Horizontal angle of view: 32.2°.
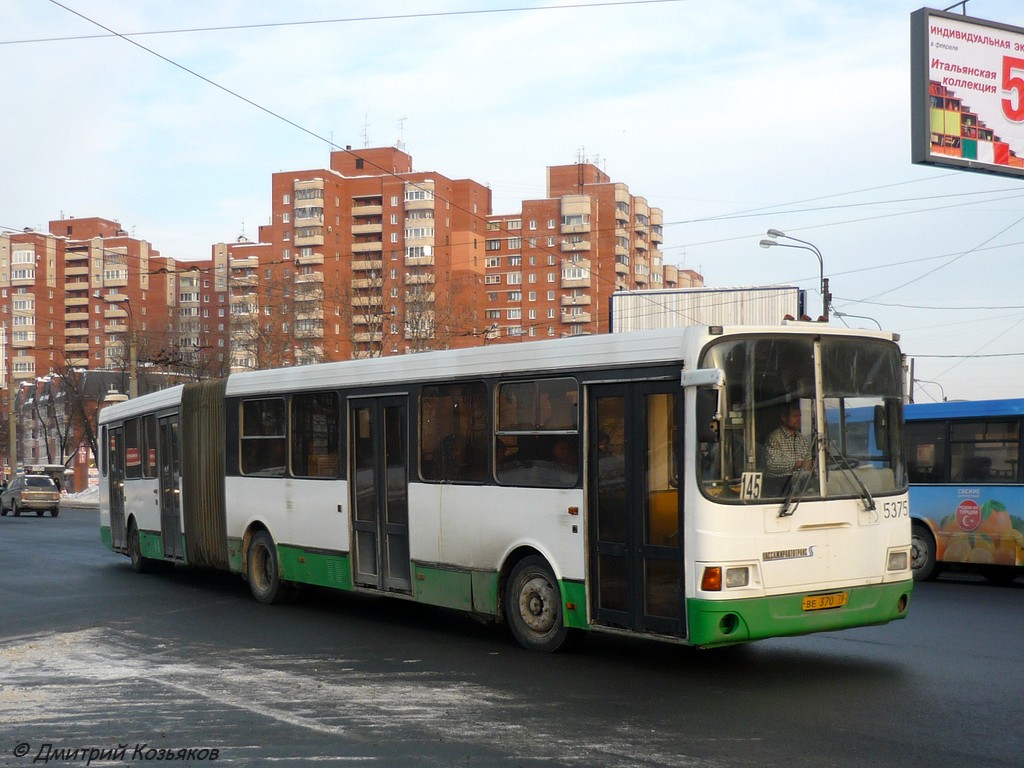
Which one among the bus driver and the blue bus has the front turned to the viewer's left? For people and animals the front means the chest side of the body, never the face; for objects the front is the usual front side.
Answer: the blue bus

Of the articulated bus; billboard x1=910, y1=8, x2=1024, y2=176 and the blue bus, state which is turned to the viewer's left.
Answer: the blue bus

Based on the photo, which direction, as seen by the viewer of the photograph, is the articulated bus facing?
facing the viewer and to the right of the viewer

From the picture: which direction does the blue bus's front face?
to the viewer's left

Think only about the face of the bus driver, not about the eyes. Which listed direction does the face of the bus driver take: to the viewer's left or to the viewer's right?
to the viewer's right

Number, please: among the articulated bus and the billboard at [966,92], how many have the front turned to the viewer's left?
0

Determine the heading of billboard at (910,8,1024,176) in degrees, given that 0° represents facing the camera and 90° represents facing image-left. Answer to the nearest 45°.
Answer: approximately 315°

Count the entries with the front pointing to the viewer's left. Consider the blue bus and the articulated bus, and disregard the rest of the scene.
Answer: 1

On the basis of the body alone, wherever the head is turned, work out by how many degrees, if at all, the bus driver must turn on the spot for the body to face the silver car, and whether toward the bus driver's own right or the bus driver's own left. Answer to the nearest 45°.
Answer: approximately 180°

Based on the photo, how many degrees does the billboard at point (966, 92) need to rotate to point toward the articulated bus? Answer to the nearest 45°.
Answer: approximately 45° to its right

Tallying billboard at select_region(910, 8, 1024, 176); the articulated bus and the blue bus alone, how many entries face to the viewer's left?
1
